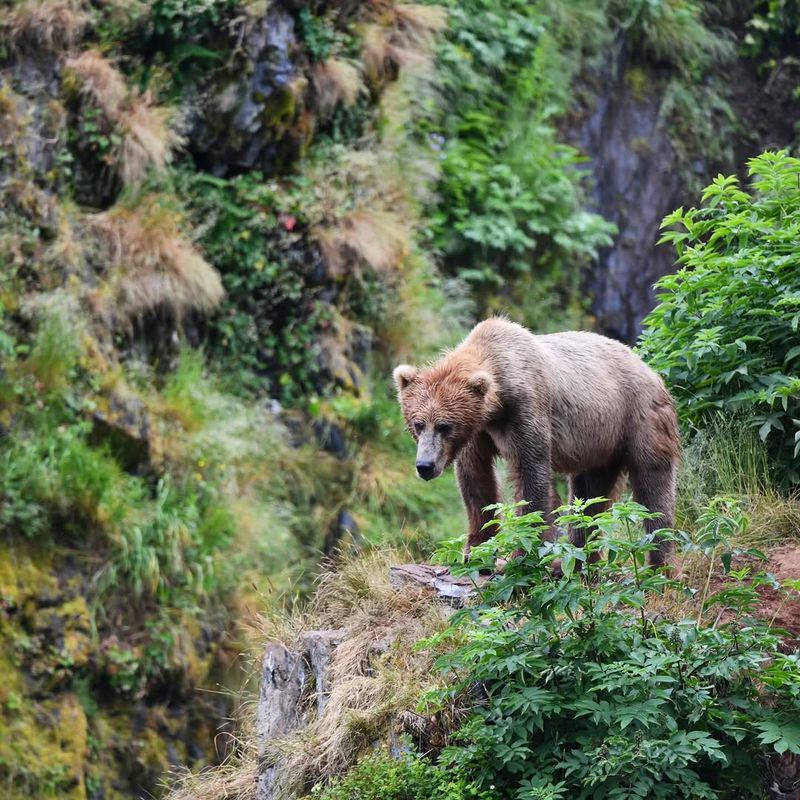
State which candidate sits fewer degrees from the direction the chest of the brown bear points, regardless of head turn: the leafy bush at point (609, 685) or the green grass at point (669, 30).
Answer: the leafy bush

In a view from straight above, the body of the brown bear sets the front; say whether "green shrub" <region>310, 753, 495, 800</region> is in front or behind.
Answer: in front

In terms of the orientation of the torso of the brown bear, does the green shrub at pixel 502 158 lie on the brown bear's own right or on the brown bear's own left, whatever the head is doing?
on the brown bear's own right

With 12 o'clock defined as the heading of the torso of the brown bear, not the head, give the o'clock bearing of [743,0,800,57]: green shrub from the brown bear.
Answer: The green shrub is roughly at 5 o'clock from the brown bear.

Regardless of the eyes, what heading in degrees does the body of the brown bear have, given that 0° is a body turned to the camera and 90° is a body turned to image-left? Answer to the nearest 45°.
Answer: approximately 45°

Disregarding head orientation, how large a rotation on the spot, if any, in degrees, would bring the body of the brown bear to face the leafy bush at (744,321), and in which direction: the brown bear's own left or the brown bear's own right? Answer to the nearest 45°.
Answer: approximately 180°

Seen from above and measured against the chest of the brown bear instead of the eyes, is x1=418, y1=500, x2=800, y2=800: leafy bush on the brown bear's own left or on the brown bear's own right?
on the brown bear's own left

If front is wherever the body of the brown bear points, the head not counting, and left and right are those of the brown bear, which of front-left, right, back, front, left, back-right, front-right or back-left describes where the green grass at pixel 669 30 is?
back-right

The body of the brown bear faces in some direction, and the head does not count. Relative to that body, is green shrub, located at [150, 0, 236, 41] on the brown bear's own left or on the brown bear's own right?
on the brown bear's own right

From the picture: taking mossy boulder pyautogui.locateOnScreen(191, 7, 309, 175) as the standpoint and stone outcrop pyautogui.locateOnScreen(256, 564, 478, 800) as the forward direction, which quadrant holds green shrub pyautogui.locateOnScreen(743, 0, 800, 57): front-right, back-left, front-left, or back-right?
back-left
